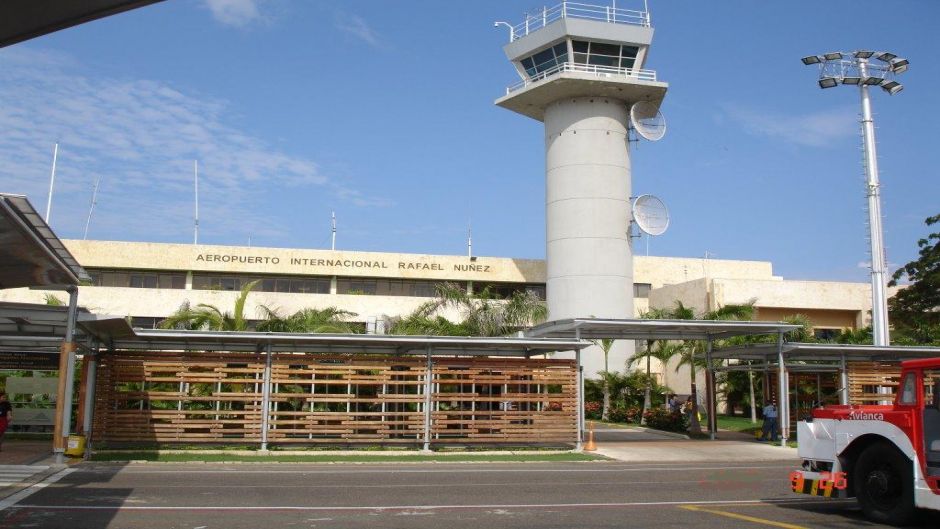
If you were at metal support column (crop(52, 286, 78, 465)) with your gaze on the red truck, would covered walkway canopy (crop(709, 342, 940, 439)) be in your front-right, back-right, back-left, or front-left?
front-left

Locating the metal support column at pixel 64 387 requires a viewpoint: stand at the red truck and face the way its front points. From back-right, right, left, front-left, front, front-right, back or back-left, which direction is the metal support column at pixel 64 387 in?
front

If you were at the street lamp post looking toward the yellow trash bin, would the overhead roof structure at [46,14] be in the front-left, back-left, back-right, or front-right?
front-left

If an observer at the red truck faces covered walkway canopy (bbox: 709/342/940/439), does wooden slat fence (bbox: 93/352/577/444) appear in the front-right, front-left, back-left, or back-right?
front-left

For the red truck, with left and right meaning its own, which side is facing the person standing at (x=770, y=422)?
right

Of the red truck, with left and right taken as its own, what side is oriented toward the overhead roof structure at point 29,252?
front

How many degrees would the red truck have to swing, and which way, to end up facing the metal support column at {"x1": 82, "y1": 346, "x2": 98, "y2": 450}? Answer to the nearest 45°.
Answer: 0° — it already faces it

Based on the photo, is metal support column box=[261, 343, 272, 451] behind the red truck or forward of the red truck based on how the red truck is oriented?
forward

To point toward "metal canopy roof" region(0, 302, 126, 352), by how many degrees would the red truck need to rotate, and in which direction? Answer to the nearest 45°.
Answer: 0° — it already faces it

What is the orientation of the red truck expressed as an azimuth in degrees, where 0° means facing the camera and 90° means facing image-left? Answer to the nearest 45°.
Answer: approximately 90°

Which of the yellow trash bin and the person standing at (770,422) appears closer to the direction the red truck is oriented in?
the yellow trash bin

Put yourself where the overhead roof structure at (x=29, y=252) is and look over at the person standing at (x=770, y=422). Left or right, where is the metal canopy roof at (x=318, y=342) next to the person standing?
left

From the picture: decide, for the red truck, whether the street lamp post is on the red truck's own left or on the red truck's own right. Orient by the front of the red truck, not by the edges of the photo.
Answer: on the red truck's own right

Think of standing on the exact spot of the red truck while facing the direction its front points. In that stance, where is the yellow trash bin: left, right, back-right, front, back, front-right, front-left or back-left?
front

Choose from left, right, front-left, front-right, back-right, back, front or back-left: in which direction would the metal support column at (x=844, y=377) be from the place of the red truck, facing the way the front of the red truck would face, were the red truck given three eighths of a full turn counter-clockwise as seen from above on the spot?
back-left
